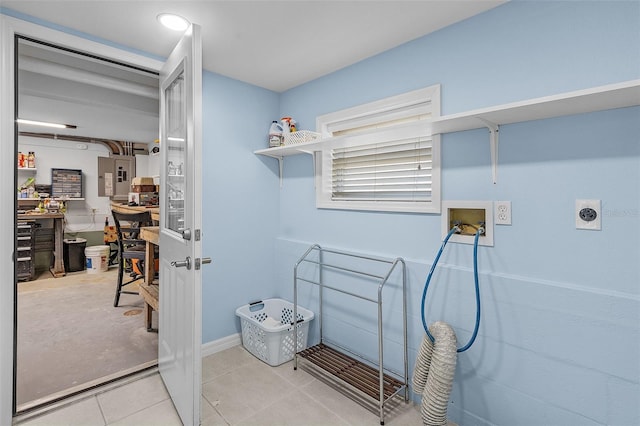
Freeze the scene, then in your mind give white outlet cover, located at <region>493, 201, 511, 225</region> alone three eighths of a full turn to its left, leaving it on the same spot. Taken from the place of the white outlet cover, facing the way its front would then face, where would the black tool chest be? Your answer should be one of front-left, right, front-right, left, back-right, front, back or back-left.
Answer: back-left

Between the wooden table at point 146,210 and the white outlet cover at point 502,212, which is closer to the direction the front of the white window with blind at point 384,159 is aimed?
the wooden table

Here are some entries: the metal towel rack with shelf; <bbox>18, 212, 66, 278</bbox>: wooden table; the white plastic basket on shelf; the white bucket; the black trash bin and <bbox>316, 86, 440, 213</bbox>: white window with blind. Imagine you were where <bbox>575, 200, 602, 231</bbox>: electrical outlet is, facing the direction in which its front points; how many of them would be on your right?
6

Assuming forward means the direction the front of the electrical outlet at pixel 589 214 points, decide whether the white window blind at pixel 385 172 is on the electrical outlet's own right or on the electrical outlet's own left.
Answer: on the electrical outlet's own right

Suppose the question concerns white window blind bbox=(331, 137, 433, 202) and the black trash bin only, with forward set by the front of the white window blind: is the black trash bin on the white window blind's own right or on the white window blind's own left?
on the white window blind's own right

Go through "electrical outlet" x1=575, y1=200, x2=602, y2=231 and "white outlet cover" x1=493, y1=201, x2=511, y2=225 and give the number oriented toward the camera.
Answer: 2

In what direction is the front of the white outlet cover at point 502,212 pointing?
toward the camera

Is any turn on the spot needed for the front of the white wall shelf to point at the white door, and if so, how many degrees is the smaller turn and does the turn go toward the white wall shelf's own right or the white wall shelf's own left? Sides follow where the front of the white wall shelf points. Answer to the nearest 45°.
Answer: approximately 45° to the white wall shelf's own right

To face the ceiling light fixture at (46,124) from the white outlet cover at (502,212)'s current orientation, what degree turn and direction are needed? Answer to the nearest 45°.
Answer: approximately 90° to its right

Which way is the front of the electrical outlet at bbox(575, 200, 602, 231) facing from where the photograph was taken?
facing the viewer

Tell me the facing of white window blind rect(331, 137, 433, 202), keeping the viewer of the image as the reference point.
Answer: facing the viewer and to the left of the viewer
